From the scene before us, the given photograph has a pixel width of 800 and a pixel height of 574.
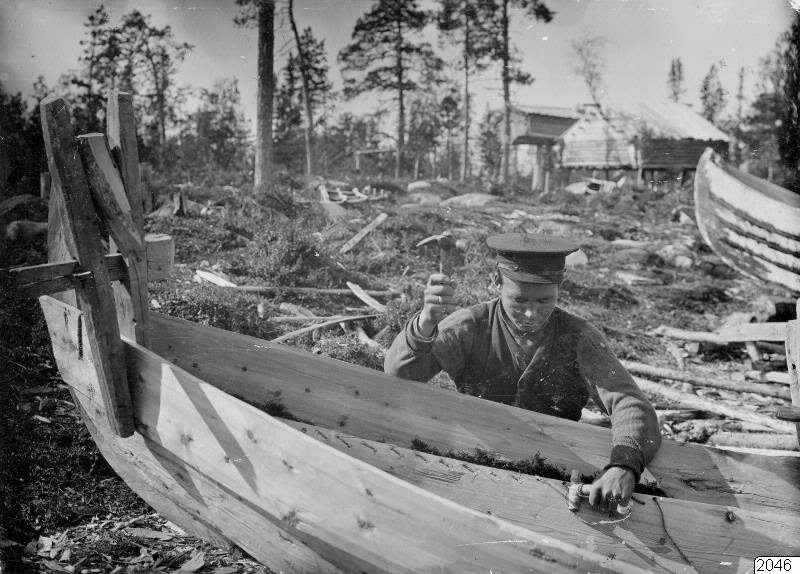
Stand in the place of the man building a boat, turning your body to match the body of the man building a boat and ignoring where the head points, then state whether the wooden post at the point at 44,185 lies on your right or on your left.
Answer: on your right

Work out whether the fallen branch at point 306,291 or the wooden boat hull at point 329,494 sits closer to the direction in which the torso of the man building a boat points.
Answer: the wooden boat hull

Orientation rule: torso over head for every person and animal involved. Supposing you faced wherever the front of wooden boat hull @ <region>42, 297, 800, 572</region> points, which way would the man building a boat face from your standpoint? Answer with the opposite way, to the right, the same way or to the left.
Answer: to the left

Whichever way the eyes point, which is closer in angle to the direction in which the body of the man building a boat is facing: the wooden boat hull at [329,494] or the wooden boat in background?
the wooden boat hull

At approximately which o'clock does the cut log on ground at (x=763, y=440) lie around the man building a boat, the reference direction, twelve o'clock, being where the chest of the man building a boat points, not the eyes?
The cut log on ground is roughly at 8 o'clock from the man building a boat.

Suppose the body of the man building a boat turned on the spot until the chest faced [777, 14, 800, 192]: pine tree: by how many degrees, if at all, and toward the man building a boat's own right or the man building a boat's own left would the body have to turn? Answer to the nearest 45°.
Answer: approximately 135° to the man building a boat's own left

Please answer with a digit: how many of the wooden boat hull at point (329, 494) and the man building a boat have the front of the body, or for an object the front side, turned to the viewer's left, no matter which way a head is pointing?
1

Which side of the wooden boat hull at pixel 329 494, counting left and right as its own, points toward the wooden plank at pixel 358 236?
right

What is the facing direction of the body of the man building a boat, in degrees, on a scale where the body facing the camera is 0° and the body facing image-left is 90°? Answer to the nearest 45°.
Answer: approximately 0°

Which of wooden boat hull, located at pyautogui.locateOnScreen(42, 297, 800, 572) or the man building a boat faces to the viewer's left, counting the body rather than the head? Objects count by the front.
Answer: the wooden boat hull

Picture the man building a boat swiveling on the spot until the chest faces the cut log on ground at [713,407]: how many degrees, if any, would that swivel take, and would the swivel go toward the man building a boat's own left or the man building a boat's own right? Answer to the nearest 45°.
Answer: approximately 135° to the man building a boat's own left

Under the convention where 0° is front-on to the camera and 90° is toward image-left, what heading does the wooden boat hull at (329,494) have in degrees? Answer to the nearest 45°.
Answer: approximately 90°

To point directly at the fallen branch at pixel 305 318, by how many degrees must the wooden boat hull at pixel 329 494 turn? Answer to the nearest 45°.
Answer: approximately 90° to its right
